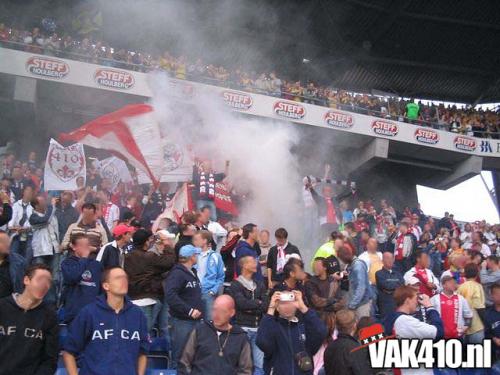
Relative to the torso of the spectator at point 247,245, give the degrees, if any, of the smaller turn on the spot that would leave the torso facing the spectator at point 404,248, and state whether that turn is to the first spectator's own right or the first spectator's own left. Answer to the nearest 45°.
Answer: approximately 45° to the first spectator's own left

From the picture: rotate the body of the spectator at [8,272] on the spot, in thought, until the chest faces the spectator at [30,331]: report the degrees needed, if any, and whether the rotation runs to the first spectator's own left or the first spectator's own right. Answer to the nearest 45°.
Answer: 0° — they already face them

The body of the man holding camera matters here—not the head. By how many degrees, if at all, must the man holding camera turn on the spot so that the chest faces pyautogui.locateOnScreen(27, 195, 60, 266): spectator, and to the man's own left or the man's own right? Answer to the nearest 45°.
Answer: approximately 135° to the man's own right

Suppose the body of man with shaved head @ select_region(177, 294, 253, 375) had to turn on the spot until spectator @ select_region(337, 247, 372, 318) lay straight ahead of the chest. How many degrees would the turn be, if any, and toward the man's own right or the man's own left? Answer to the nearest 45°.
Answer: approximately 135° to the man's own left

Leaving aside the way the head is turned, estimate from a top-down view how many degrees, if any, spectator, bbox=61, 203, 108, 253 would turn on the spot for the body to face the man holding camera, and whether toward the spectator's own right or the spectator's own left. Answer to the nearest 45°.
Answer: approximately 45° to the spectator's own left

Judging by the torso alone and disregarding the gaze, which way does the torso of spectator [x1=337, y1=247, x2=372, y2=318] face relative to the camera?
to the viewer's left

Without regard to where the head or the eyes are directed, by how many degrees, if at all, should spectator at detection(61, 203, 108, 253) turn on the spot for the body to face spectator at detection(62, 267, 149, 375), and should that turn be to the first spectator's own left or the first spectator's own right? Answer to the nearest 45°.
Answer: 0° — they already face them

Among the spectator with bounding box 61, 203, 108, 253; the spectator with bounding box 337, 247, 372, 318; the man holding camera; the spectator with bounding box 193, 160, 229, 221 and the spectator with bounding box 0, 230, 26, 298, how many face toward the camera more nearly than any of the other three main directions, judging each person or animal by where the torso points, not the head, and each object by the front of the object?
4
